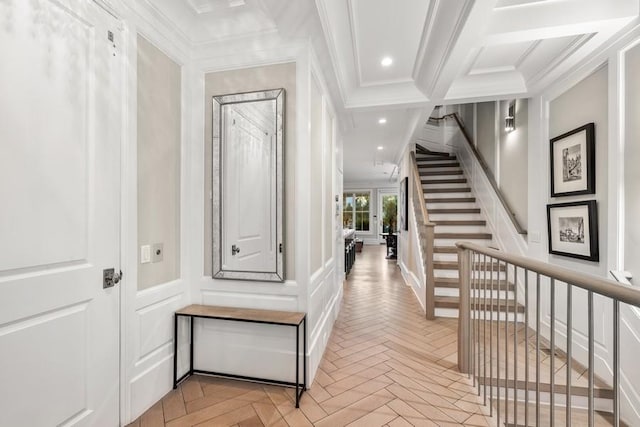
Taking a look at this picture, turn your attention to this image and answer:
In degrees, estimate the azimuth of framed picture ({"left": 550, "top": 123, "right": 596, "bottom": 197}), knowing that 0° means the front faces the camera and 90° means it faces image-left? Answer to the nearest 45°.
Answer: approximately 45°

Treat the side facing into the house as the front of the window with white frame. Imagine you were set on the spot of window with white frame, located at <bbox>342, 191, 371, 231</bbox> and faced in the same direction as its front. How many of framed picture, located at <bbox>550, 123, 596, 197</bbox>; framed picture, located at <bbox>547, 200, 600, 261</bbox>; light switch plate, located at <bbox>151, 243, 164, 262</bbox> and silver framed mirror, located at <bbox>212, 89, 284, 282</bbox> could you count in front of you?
4

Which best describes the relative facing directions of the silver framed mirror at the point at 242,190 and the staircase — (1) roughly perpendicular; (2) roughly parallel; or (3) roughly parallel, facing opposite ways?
roughly parallel

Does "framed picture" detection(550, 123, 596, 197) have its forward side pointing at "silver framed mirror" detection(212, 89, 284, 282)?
yes

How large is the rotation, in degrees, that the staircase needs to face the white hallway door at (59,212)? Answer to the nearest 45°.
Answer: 0° — it already faces it

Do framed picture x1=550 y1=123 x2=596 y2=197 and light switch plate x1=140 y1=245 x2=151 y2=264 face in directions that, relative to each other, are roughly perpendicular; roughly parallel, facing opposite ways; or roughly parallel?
roughly parallel, facing opposite ways

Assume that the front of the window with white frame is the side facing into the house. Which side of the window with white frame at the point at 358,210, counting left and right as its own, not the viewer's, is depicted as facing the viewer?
front

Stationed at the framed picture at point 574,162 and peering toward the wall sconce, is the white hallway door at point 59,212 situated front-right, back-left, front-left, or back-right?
back-left

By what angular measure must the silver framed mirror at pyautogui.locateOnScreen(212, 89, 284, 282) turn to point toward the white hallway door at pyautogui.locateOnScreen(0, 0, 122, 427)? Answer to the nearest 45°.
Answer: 0° — it already faces it

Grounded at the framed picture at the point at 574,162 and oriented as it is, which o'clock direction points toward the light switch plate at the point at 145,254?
The light switch plate is roughly at 12 o'clock from the framed picture.

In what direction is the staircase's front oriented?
toward the camera

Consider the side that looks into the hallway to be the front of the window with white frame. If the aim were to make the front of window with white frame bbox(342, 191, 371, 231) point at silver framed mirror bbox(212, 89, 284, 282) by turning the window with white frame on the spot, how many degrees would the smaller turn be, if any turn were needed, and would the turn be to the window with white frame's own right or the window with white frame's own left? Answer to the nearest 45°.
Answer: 0° — it already faces it

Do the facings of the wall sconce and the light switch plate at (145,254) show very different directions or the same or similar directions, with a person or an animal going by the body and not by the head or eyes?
very different directions

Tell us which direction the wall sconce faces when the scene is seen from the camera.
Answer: facing the viewer and to the left of the viewer

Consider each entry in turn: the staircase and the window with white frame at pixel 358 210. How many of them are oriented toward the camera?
2

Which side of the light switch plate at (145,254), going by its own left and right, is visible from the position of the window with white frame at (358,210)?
left
